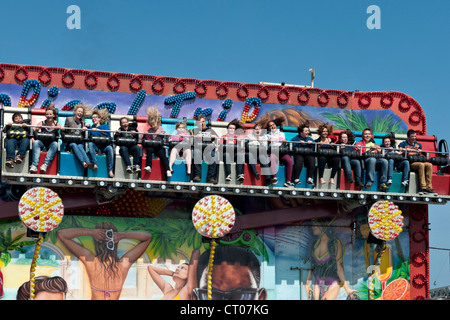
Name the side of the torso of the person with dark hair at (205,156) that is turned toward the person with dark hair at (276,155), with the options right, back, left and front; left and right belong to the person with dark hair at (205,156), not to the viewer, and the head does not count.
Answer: left

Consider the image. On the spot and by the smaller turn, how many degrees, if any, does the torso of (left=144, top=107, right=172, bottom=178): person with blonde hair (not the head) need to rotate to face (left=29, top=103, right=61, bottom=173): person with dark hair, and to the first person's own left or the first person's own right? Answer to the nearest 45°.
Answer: approximately 90° to the first person's own right

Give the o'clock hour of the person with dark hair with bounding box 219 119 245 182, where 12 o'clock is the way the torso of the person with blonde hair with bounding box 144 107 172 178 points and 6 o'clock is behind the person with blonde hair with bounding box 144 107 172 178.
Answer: the person with dark hair with bounding box 219 119 245 182 is roughly at 9 o'clock from the person with blonde hair with bounding box 144 107 172 178.

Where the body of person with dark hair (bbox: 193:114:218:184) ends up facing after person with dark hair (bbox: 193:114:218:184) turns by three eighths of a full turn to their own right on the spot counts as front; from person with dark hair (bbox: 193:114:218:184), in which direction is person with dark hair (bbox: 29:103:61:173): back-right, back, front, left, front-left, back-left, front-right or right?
front-left

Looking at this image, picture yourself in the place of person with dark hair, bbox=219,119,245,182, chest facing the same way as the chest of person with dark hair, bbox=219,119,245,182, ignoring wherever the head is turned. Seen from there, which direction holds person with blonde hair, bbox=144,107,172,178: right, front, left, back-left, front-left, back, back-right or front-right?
right

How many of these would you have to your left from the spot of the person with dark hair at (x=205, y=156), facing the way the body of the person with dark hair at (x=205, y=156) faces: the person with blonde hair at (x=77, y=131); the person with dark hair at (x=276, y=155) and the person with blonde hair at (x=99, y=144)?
1

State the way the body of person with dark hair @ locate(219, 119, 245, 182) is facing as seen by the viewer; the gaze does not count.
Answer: toward the camera

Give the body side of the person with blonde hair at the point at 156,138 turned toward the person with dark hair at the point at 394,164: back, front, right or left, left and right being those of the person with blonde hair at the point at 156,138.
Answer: left

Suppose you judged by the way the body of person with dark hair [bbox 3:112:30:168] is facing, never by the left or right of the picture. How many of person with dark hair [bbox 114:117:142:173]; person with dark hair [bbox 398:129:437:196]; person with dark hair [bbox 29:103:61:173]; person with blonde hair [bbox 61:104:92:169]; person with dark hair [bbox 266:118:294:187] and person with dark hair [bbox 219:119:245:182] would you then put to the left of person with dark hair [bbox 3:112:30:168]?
6

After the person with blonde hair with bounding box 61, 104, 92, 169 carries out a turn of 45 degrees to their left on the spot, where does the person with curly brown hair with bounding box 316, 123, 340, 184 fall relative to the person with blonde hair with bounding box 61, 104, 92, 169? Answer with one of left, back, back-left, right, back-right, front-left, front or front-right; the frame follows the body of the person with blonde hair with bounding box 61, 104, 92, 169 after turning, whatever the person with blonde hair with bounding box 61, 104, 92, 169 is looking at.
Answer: front

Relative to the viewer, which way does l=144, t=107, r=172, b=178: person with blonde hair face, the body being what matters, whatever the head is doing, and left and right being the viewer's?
facing the viewer

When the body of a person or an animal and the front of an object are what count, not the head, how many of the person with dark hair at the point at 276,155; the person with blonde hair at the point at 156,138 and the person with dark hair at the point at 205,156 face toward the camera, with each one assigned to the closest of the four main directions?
3

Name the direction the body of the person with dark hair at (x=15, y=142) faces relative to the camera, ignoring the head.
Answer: toward the camera

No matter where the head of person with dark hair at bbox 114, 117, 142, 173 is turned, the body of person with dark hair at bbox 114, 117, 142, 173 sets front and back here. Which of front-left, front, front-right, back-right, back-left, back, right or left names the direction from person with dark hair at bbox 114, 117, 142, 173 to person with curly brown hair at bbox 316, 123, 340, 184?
left

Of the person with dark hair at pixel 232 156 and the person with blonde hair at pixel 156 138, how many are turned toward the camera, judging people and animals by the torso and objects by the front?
2
